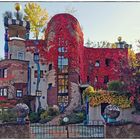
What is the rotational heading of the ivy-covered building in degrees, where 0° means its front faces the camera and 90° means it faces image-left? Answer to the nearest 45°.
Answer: approximately 0°

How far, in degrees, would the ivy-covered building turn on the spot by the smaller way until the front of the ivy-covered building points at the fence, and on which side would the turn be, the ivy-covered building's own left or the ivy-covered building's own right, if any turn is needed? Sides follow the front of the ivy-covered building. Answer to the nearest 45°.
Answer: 0° — it already faces it
